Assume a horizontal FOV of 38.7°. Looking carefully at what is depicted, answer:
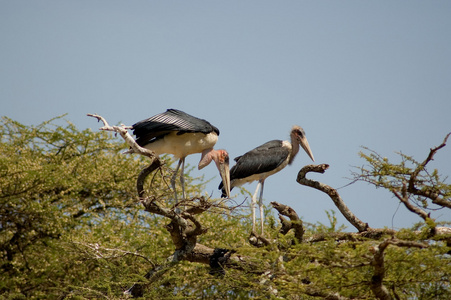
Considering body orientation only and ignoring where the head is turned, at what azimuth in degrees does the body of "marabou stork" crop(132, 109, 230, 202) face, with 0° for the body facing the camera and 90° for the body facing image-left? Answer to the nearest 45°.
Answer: approximately 270°

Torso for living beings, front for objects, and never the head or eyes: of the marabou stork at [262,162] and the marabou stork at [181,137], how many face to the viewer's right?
2

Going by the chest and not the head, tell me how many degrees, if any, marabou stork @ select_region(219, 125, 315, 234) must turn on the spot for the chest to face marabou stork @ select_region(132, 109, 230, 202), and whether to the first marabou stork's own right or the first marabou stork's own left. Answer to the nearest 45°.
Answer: approximately 135° to the first marabou stork's own right

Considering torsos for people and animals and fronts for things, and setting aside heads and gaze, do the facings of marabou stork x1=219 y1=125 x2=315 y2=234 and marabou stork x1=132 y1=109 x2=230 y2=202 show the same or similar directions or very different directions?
same or similar directions

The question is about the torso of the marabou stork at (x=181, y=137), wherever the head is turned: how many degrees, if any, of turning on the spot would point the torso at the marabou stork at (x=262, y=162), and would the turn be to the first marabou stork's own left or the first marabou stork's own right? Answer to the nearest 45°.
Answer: approximately 45° to the first marabou stork's own left

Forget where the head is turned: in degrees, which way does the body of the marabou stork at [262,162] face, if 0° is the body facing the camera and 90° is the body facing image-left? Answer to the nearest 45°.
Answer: approximately 270°
